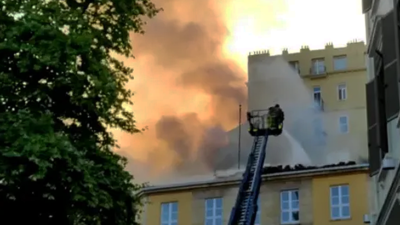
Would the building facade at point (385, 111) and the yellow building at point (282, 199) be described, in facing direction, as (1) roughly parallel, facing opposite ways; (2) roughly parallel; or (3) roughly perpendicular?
roughly perpendicular

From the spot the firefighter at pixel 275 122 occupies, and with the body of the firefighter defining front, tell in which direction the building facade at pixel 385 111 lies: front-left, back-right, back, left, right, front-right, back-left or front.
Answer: back-right

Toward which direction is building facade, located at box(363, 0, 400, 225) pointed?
to the viewer's left

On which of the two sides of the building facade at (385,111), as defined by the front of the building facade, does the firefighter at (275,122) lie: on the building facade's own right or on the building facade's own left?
on the building facade's own right

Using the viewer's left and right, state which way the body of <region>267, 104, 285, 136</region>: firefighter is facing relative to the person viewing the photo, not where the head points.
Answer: facing away from the viewer and to the right of the viewer

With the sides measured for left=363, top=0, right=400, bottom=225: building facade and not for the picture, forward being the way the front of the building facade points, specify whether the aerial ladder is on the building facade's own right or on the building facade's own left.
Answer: on the building facade's own right

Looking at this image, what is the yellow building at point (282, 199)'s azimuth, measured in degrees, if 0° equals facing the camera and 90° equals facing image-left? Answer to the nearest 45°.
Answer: approximately 0°
